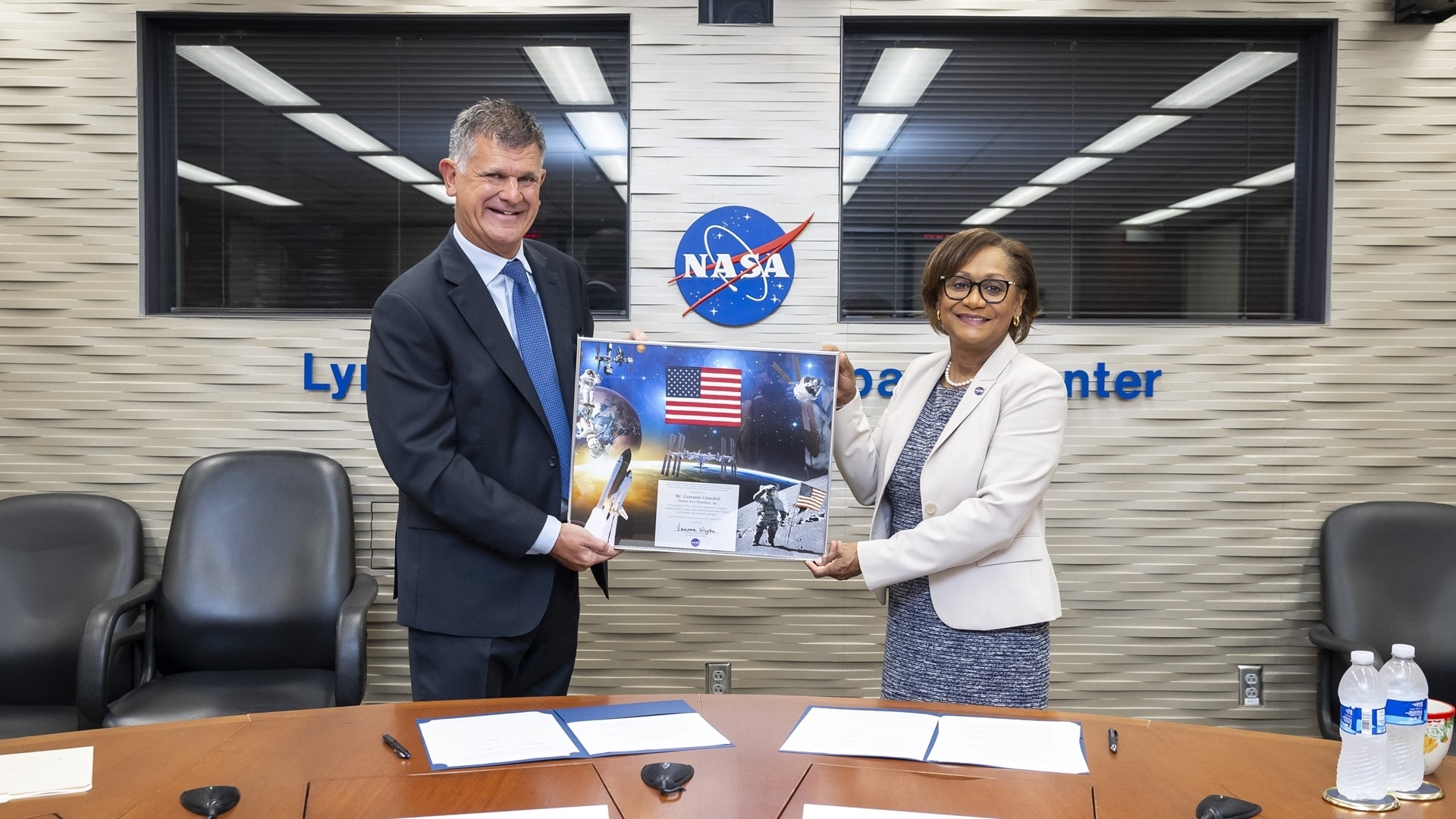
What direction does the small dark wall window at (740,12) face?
toward the camera

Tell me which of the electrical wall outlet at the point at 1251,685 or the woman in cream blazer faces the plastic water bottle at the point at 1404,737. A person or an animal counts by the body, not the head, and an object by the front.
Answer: the electrical wall outlet

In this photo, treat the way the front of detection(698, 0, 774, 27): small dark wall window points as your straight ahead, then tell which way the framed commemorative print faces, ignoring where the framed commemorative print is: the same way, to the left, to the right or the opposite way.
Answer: the same way

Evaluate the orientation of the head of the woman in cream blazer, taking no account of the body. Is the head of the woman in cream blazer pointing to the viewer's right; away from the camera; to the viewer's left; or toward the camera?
toward the camera

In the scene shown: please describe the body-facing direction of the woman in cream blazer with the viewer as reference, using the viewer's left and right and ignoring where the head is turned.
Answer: facing the viewer and to the left of the viewer

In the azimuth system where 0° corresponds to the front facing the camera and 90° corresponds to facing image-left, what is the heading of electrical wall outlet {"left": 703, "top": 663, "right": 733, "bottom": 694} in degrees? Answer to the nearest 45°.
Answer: approximately 0°

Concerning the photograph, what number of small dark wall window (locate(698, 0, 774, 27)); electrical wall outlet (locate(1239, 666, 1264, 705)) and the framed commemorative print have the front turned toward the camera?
3

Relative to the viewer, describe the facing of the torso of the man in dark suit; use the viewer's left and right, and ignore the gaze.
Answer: facing the viewer and to the right of the viewer

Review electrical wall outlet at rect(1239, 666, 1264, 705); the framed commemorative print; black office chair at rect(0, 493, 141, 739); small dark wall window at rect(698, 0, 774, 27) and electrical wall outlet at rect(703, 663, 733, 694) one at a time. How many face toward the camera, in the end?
5

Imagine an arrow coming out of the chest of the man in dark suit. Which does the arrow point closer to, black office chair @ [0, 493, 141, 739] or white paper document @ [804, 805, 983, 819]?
the white paper document

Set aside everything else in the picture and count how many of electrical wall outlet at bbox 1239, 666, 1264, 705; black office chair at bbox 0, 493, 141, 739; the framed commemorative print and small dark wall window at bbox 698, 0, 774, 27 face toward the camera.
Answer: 4

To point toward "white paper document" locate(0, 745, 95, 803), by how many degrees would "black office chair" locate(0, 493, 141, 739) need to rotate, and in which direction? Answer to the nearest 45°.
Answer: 0° — it already faces it

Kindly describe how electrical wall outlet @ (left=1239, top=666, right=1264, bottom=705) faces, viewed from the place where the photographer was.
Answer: facing the viewer

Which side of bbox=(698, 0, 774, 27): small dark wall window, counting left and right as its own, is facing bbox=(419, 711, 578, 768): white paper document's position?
front

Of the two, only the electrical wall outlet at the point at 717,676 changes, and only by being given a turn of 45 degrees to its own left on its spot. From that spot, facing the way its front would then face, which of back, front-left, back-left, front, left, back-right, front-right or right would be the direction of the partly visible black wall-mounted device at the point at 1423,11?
front-left

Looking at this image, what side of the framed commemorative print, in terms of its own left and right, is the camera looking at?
front

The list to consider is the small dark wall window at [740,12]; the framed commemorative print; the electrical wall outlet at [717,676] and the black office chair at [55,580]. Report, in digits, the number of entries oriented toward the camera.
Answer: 4
